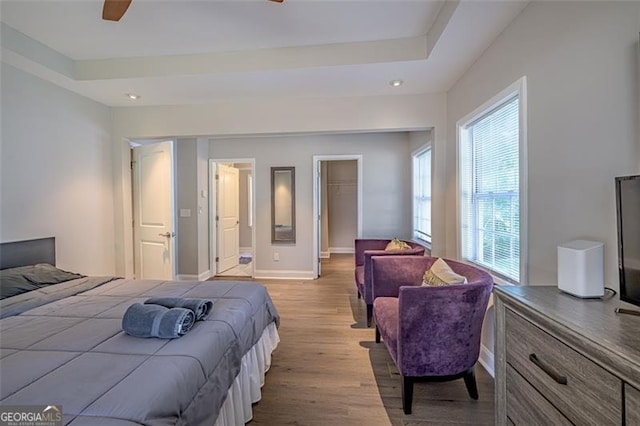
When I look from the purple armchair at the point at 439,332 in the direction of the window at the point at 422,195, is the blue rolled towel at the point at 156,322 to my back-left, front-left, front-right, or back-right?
back-left

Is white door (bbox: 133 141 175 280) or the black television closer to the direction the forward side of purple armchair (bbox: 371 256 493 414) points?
the white door

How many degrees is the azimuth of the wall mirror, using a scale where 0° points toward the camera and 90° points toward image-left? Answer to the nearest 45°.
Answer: approximately 0°

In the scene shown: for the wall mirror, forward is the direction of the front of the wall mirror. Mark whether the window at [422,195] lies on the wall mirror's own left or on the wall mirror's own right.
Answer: on the wall mirror's own left

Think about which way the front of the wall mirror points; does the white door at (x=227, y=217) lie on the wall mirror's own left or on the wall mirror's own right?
on the wall mirror's own right

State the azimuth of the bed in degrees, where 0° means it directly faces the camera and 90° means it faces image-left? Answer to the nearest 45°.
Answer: approximately 315°

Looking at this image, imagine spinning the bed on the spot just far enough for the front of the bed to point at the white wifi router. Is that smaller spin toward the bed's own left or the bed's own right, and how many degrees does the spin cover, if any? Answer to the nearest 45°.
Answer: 0° — it already faces it

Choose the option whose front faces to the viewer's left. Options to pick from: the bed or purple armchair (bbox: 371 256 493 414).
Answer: the purple armchair

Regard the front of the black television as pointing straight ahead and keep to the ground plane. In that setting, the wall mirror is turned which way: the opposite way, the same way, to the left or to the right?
to the left

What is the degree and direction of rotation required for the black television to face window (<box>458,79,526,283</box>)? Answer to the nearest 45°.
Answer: approximately 90° to its right

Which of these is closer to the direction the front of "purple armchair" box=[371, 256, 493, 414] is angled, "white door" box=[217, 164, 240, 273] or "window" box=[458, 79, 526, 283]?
the white door
